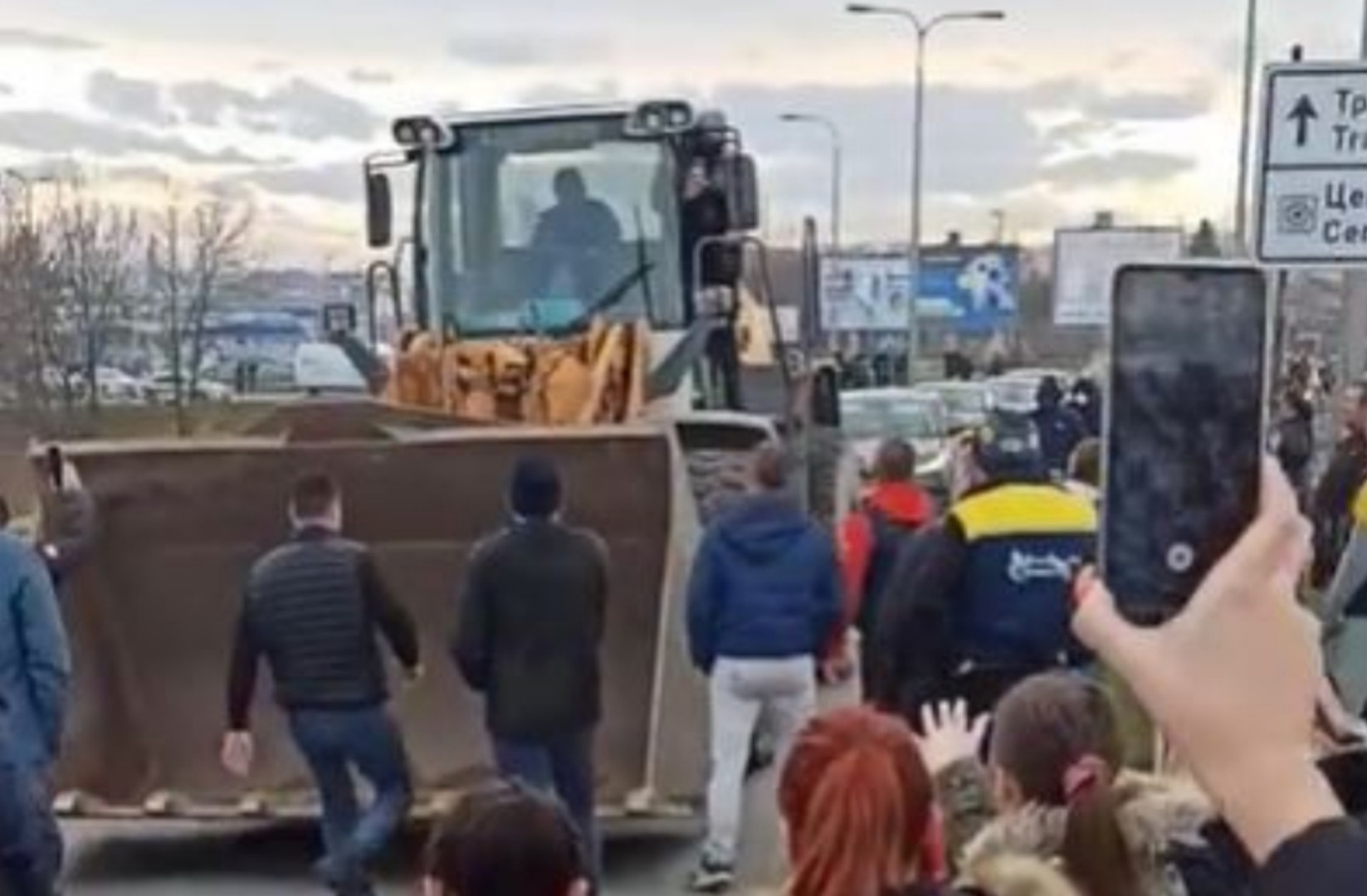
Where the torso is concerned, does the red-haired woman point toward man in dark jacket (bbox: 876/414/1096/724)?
yes

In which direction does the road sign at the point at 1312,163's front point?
toward the camera

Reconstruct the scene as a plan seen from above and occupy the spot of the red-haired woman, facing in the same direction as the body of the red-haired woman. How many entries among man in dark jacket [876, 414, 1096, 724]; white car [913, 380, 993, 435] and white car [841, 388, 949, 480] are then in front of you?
3

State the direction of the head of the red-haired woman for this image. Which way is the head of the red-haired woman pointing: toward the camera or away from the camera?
away from the camera

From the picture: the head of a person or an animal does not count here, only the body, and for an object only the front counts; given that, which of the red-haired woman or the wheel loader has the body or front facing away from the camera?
the red-haired woman

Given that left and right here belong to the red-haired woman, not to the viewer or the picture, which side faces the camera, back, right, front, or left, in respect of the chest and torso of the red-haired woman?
back

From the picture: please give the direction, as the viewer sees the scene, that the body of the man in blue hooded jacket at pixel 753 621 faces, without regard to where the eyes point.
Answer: away from the camera

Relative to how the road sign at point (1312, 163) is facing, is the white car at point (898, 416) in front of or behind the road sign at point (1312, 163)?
behind

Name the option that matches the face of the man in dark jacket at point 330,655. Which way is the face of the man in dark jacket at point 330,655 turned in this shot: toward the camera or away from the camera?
away from the camera

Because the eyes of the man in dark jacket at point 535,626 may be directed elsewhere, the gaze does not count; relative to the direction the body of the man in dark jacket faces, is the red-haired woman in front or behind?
behind

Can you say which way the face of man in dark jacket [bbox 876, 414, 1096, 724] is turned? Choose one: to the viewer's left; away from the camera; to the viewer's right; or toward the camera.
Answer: away from the camera

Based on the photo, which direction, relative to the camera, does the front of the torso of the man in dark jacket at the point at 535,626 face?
away from the camera

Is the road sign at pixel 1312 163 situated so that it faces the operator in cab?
no

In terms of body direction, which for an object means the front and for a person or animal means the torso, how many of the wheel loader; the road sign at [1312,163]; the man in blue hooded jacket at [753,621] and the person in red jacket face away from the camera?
2

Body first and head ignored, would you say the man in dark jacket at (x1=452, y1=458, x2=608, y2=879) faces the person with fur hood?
no

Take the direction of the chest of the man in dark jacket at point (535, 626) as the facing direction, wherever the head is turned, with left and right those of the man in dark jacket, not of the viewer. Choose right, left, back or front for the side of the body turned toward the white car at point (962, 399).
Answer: front

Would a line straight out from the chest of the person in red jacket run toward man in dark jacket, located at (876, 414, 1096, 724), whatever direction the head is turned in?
no

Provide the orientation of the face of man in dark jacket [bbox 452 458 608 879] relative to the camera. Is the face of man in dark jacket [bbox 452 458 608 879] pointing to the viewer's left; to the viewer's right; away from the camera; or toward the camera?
away from the camera

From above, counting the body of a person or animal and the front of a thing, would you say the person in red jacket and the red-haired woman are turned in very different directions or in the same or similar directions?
same or similar directions
